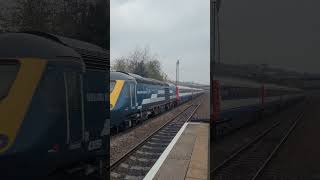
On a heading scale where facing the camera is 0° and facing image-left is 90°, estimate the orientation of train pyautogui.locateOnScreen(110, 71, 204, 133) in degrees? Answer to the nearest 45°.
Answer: approximately 45°
